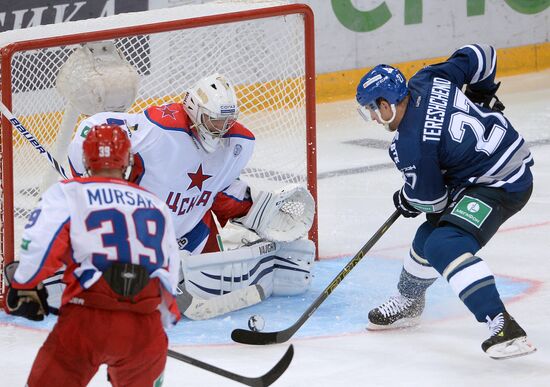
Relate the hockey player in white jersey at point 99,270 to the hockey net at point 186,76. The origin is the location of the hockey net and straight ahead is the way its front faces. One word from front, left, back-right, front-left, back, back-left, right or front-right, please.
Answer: front-right

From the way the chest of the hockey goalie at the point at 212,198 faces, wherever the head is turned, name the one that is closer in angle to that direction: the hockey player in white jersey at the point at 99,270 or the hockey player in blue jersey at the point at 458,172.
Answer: the hockey player in blue jersey

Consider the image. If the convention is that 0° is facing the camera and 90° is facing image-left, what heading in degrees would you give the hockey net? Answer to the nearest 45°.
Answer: approximately 315°

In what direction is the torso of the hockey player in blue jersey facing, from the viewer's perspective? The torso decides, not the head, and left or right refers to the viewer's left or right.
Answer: facing to the left of the viewer

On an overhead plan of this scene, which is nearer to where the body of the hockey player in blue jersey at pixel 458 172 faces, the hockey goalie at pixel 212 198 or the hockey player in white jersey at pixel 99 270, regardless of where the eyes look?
the hockey goalie

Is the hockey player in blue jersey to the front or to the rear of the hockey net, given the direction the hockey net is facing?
to the front

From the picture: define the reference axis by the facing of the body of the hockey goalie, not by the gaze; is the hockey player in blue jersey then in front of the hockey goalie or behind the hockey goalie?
in front

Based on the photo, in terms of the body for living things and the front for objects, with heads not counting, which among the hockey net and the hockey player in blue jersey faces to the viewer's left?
the hockey player in blue jersey

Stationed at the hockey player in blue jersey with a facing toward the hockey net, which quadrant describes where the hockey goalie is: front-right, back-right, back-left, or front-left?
front-left

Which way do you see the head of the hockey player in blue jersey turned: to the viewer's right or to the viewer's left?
to the viewer's left

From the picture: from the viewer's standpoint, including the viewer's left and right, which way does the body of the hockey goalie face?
facing the viewer and to the right of the viewer

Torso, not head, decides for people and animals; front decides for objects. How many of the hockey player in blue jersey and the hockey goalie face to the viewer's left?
1

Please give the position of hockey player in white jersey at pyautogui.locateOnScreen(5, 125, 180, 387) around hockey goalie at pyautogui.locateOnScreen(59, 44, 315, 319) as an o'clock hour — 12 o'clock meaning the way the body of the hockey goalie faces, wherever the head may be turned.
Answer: The hockey player in white jersey is roughly at 2 o'clock from the hockey goalie.

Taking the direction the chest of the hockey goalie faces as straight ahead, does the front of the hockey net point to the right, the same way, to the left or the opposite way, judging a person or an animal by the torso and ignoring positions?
the same way

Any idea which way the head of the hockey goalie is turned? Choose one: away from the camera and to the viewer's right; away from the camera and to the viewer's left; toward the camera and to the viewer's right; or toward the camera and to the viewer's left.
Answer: toward the camera and to the viewer's right
